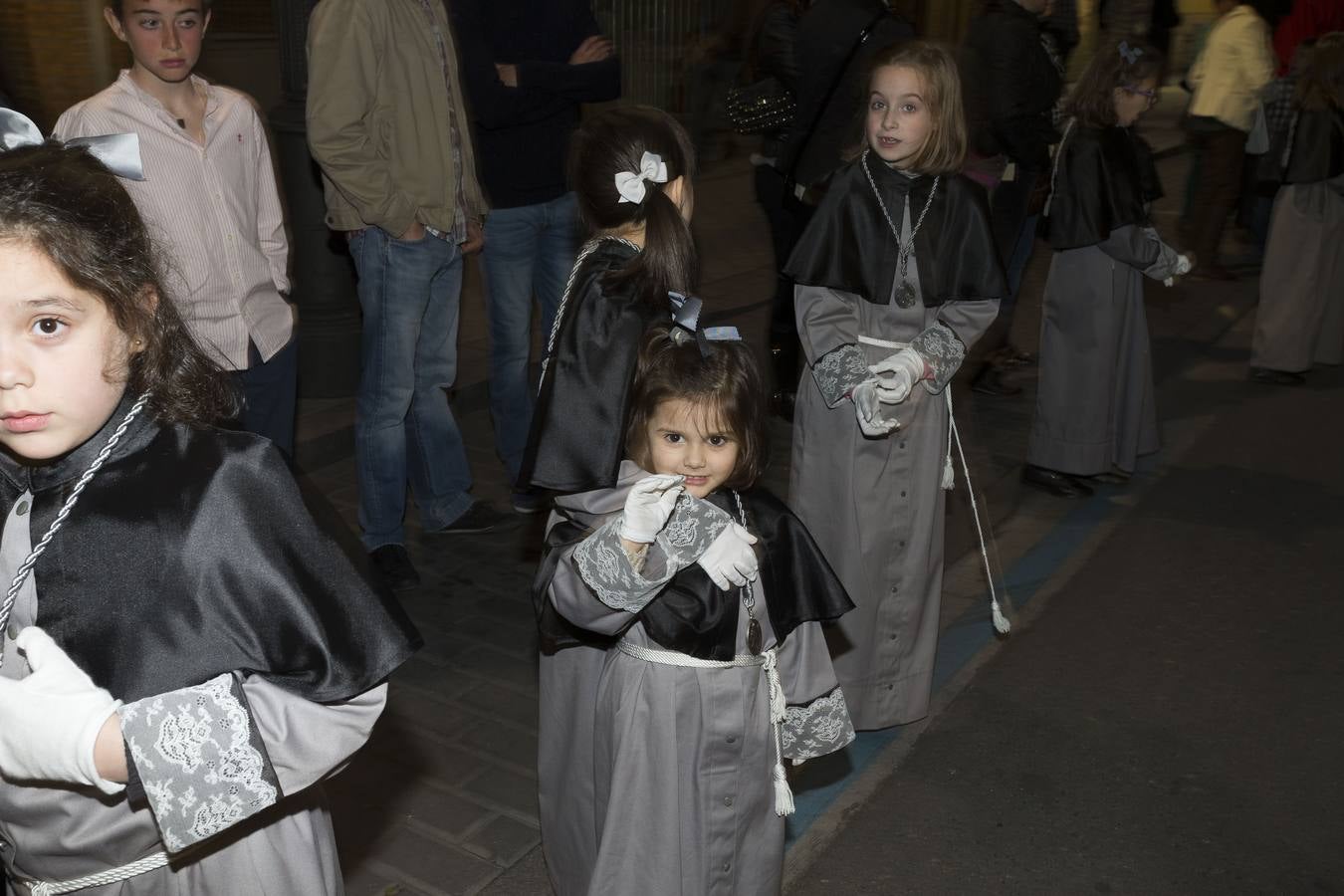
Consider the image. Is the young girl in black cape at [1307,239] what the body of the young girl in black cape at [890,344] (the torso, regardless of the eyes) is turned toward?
no

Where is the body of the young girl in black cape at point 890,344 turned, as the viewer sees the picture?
toward the camera

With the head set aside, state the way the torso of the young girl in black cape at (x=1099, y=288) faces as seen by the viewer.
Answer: to the viewer's right

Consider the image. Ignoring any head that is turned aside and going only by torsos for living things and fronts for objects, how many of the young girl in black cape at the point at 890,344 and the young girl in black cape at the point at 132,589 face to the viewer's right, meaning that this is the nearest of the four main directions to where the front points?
0

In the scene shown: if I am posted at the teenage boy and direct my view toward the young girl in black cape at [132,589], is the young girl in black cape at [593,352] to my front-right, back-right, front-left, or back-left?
front-left

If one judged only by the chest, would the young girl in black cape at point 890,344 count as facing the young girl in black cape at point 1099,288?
no

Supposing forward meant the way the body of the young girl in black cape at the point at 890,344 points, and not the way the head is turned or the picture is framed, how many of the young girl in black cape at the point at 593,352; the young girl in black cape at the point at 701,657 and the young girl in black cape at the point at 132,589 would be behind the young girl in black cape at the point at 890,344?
0

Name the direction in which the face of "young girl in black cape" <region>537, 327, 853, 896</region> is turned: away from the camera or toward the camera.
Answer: toward the camera

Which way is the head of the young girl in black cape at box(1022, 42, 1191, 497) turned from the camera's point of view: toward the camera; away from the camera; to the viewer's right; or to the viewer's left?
to the viewer's right

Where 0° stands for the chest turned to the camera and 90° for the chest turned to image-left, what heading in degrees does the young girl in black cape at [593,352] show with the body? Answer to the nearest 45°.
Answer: approximately 225°

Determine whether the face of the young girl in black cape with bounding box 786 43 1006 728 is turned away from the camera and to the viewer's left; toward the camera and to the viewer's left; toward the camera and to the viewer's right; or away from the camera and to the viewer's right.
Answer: toward the camera and to the viewer's left

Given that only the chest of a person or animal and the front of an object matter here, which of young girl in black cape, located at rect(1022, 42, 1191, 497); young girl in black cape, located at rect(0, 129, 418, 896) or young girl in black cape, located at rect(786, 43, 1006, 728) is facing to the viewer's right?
young girl in black cape, located at rect(1022, 42, 1191, 497)

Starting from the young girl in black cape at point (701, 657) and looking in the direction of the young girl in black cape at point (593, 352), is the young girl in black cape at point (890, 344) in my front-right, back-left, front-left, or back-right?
front-right

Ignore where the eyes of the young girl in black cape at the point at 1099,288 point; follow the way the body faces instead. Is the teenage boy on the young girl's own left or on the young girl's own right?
on the young girl's own right

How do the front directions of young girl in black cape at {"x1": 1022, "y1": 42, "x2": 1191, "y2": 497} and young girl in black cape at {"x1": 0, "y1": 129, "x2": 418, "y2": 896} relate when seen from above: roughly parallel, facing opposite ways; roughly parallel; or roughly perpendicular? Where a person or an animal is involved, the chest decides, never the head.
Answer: roughly perpendicular

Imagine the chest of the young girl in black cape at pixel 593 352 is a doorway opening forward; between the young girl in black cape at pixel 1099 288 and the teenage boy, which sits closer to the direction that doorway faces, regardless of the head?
the young girl in black cape

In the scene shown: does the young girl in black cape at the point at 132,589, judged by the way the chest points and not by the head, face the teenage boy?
no

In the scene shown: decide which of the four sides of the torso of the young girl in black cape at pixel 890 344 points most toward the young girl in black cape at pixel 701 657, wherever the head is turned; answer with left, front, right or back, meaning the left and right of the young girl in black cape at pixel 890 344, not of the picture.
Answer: front

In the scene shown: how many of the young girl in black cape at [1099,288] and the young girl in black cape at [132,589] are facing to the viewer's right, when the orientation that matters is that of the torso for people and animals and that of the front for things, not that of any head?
1

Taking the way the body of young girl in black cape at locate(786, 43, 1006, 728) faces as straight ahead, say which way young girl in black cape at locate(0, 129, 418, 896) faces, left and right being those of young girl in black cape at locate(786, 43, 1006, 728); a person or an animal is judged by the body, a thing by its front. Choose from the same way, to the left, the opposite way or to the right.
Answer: the same way
